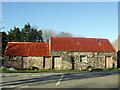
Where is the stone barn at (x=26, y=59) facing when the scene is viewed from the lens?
facing the viewer
